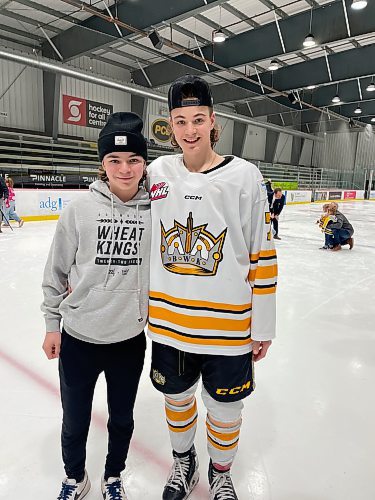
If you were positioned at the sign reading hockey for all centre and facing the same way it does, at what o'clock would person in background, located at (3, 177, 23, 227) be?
The person in background is roughly at 2 o'clock from the sign reading hockey for all centre.

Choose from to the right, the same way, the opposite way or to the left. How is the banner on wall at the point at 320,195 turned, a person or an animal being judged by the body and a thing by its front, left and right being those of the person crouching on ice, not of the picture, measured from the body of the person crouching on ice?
to the left

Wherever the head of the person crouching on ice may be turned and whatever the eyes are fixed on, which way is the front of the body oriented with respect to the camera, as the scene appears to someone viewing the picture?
to the viewer's left

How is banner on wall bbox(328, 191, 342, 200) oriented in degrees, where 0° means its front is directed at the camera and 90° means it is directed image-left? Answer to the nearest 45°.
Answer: approximately 0°

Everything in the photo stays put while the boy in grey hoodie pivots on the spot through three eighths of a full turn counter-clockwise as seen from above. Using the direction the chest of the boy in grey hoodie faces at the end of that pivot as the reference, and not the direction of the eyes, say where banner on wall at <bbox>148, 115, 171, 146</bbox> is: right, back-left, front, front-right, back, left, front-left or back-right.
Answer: front-left

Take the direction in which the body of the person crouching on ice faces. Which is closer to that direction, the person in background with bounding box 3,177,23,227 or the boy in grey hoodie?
the person in background

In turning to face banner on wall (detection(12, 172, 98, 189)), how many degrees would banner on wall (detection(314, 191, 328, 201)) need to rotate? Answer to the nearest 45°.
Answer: approximately 45° to its right
